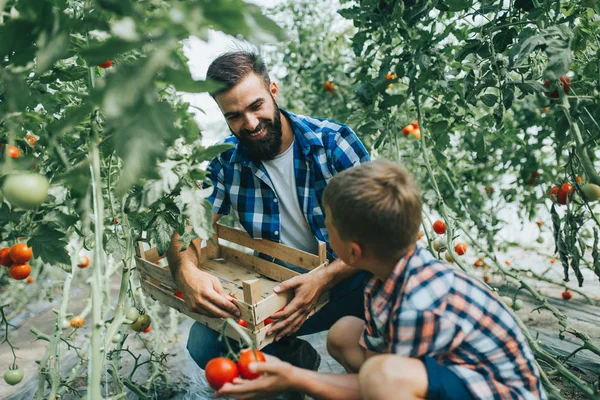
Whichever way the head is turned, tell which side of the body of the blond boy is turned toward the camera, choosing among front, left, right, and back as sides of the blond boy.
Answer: left

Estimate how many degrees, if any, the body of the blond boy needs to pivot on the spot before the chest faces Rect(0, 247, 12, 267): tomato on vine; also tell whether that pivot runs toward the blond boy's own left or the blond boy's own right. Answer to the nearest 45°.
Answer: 0° — they already face it

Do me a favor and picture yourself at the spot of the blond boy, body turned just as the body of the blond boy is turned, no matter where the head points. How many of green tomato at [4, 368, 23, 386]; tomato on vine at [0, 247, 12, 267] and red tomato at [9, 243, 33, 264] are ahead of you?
3

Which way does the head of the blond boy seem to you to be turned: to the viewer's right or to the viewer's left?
to the viewer's left

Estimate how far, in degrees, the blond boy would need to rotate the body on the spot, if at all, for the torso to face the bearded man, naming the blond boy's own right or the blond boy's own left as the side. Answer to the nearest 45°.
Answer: approximately 45° to the blond boy's own right

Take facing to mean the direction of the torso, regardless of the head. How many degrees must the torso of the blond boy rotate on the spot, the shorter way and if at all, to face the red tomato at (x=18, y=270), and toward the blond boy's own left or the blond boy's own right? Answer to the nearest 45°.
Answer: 0° — they already face it
